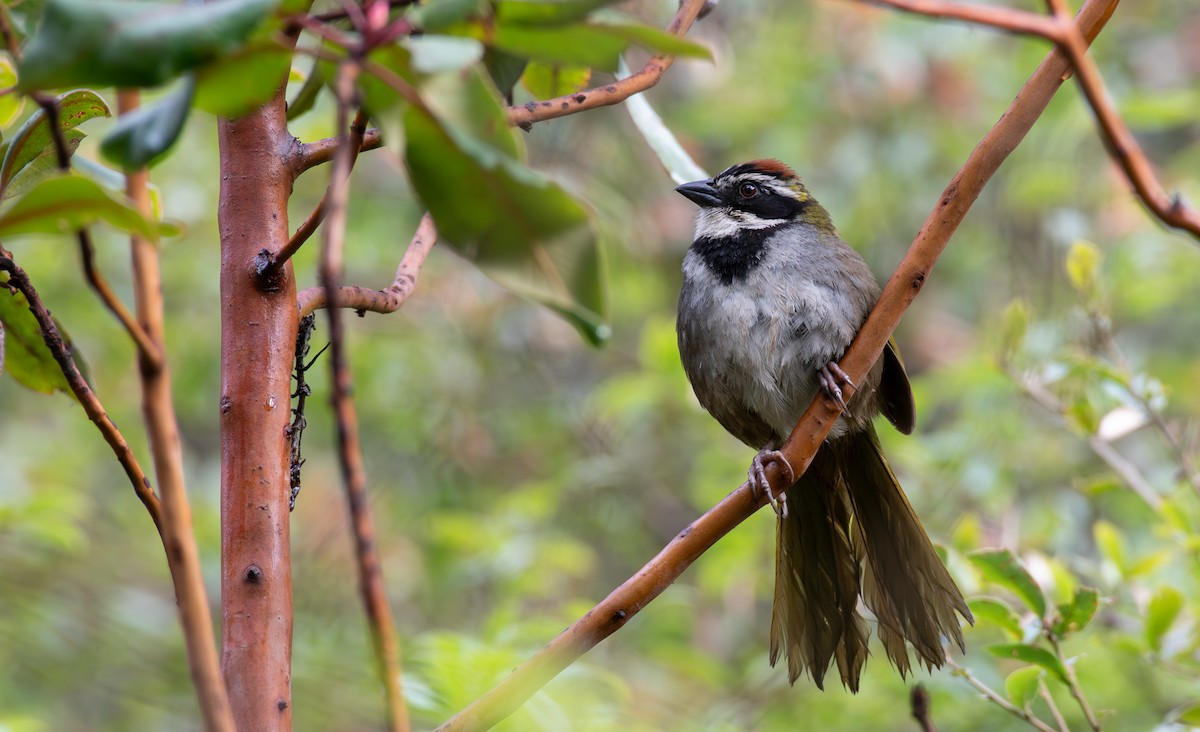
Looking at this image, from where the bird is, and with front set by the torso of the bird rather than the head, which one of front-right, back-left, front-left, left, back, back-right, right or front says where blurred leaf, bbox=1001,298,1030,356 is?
back

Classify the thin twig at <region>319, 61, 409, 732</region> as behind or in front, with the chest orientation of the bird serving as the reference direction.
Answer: in front

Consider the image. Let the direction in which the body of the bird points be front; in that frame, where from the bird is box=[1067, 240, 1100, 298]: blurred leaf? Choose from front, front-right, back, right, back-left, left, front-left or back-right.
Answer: back

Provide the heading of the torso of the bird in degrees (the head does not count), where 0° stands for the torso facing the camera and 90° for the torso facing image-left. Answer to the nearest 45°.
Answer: approximately 45°

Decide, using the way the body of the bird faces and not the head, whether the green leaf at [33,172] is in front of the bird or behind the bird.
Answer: in front
